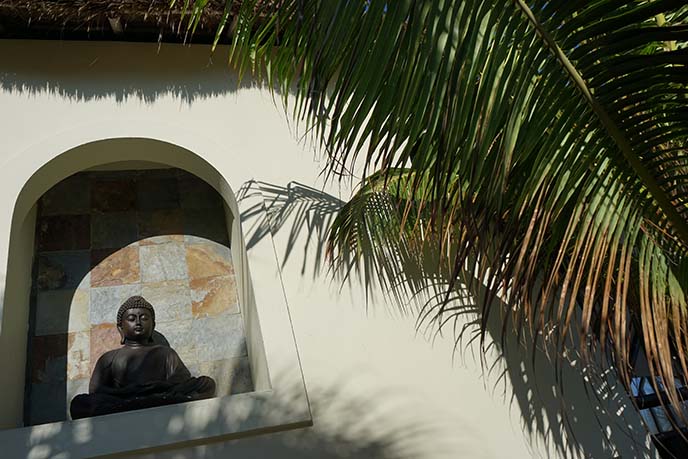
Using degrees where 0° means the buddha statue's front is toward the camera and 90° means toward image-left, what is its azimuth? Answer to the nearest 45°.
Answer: approximately 0°
